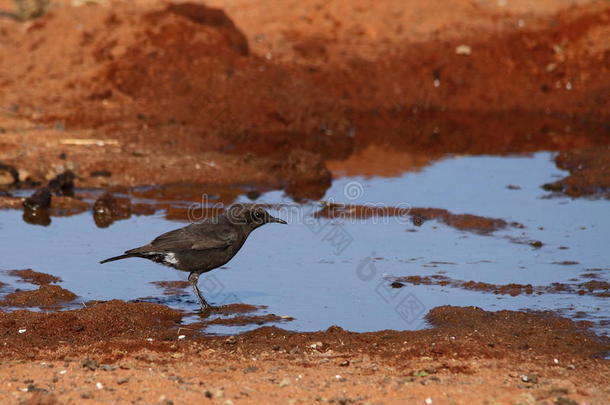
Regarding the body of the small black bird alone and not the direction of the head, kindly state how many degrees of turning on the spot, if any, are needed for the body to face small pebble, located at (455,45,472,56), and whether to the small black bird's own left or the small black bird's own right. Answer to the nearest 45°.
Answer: approximately 45° to the small black bird's own left

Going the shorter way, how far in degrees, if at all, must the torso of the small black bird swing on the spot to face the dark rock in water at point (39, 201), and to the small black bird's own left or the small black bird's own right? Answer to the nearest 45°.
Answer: approximately 135° to the small black bird's own left

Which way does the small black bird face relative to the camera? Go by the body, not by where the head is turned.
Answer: to the viewer's right

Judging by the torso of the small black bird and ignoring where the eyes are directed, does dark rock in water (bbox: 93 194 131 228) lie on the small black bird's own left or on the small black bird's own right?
on the small black bird's own left

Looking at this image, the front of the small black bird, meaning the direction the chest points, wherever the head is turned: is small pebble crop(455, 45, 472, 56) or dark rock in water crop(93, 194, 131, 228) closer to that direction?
the small pebble

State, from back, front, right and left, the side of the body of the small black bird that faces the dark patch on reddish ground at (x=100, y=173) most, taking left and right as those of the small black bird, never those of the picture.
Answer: left

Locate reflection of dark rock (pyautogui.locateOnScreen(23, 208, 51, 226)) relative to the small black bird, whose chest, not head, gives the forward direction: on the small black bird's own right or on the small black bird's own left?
on the small black bird's own left
